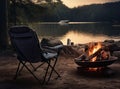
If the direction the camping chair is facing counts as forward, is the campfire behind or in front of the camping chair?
in front

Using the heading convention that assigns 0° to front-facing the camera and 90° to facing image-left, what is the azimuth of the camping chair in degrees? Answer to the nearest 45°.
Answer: approximately 225°

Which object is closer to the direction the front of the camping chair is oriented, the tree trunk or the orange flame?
the orange flame
